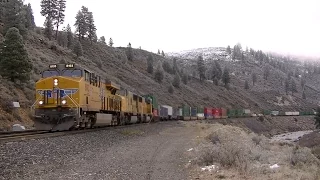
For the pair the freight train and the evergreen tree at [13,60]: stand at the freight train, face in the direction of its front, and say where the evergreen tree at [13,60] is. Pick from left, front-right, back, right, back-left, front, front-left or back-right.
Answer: right

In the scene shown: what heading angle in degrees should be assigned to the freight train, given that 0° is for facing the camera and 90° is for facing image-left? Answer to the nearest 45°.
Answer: approximately 45°
